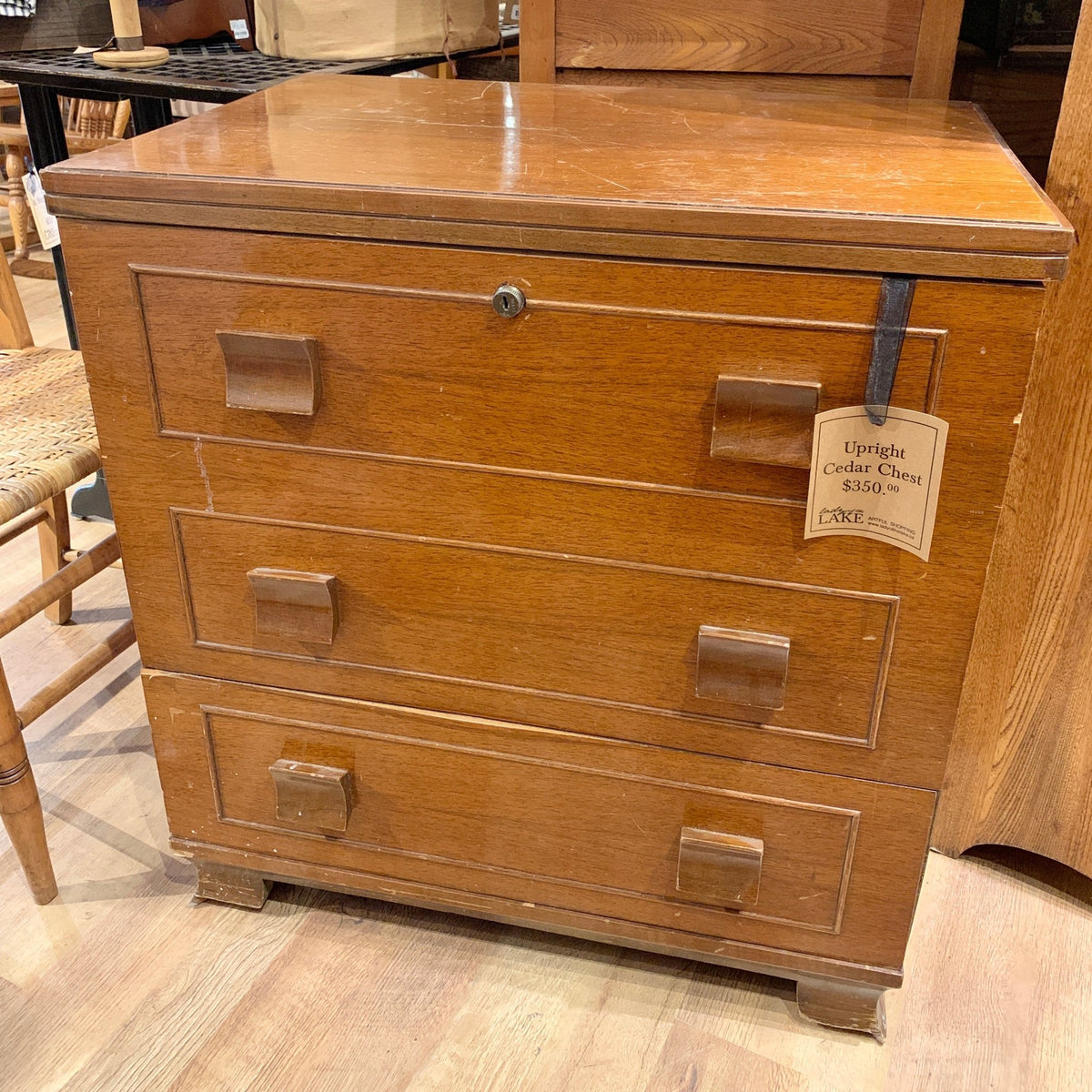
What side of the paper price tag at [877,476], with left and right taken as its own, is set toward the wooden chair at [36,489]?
right

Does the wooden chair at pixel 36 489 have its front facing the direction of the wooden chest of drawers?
yes

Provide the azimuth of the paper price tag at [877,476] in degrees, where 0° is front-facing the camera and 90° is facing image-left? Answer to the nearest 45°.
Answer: approximately 0°

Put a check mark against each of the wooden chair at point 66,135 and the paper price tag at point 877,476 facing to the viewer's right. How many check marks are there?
0

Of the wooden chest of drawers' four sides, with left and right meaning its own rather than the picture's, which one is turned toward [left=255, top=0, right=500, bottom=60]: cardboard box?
back

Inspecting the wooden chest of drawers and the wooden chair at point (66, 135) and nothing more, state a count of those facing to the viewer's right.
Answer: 0
